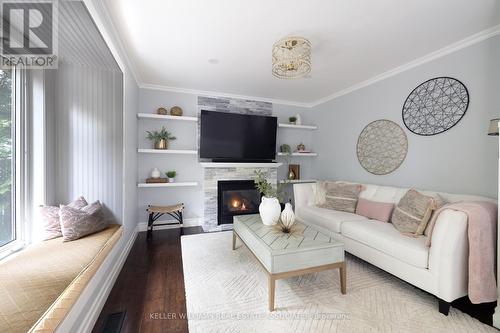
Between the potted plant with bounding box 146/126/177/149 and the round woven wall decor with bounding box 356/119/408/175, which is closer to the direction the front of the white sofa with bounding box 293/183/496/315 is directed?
the potted plant

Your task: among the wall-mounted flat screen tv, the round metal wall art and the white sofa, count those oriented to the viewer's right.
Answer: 0

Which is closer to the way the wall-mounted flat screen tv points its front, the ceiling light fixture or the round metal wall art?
the ceiling light fixture

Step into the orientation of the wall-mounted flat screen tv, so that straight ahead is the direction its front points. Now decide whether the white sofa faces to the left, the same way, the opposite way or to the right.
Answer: to the right

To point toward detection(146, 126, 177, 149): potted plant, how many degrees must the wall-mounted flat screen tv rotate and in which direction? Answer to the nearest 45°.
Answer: approximately 90° to its right

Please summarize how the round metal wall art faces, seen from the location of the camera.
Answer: facing the viewer and to the left of the viewer

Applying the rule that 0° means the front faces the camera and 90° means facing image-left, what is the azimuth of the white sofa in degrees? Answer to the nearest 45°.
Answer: approximately 45°

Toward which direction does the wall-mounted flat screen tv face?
toward the camera

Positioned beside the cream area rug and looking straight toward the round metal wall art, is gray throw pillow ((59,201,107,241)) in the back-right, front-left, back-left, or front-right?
back-left

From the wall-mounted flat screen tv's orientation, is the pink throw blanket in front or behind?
in front

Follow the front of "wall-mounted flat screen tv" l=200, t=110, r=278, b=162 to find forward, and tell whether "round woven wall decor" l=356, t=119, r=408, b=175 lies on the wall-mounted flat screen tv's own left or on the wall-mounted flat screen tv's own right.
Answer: on the wall-mounted flat screen tv's own left

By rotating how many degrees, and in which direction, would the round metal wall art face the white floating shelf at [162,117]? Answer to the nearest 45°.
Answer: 0° — it already faces it

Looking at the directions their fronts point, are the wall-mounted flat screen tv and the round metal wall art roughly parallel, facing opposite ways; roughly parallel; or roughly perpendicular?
roughly perpendicular

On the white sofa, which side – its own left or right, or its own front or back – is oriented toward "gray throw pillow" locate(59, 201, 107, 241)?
front

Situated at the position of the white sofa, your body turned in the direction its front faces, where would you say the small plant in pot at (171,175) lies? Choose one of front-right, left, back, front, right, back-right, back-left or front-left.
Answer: front-right

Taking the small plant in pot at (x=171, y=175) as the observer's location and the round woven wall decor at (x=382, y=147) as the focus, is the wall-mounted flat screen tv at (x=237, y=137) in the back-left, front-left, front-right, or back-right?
front-left

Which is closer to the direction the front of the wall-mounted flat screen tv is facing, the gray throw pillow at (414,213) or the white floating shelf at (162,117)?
the gray throw pillow

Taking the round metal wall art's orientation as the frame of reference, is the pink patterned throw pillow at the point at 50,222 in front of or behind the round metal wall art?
in front
